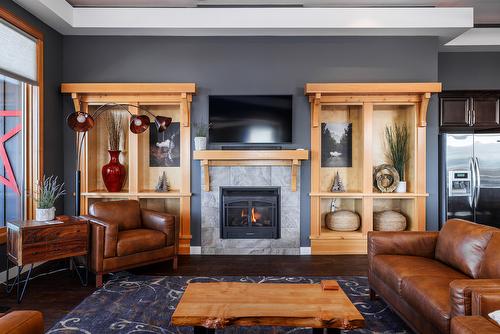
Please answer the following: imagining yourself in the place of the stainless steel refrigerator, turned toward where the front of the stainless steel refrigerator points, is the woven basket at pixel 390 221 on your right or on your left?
on your right

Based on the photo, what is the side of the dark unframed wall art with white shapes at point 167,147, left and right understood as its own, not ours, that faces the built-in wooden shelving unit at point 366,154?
left

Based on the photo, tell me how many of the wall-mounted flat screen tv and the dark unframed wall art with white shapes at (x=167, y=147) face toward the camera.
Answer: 2

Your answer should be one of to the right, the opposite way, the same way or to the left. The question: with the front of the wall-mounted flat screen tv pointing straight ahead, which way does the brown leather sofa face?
to the right

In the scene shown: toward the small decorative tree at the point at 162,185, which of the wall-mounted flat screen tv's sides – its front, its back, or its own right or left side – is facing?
right

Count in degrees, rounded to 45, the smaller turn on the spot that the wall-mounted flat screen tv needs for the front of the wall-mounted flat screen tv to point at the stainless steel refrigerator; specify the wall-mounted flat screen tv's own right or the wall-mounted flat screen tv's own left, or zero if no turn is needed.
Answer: approximately 90° to the wall-mounted flat screen tv's own left

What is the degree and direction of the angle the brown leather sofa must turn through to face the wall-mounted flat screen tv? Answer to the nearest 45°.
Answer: approximately 90° to its right

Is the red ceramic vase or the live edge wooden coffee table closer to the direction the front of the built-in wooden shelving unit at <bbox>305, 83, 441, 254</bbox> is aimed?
the live edge wooden coffee table

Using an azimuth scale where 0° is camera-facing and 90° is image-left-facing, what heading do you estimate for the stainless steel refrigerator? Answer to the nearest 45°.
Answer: approximately 0°

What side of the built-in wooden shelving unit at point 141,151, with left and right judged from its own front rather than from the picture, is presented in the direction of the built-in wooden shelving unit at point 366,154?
left

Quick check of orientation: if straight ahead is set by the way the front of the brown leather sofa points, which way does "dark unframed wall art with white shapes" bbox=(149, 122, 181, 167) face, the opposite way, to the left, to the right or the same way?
to the left
